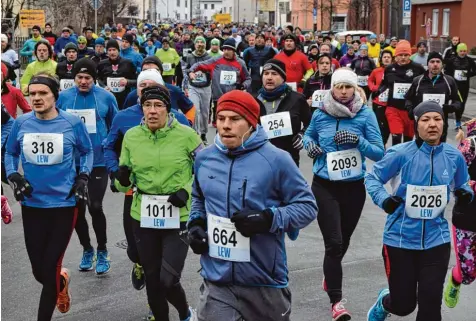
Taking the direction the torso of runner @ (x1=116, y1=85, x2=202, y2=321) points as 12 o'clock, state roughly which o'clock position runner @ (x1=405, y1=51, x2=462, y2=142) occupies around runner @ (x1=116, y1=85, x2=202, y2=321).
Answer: runner @ (x1=405, y1=51, x2=462, y2=142) is roughly at 7 o'clock from runner @ (x1=116, y1=85, x2=202, y2=321).

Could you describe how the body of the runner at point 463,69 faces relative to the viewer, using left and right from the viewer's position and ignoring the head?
facing the viewer

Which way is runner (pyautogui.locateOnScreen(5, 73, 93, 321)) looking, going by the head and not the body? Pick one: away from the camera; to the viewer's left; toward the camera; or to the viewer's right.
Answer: toward the camera

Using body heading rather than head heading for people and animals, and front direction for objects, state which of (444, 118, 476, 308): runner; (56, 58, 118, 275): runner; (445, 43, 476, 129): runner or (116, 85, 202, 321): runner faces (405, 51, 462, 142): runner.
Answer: (445, 43, 476, 129): runner

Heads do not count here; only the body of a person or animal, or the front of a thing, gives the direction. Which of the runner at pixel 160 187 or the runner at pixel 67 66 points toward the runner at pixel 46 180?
the runner at pixel 67 66

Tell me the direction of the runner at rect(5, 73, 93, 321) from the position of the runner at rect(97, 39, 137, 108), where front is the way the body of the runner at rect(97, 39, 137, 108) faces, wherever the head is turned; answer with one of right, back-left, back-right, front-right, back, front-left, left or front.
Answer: front

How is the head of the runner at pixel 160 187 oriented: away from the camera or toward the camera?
toward the camera

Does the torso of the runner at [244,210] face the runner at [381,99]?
no

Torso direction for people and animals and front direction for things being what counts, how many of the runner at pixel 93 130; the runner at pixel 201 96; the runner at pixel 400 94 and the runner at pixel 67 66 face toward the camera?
4

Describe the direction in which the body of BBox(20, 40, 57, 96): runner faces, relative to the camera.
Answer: toward the camera

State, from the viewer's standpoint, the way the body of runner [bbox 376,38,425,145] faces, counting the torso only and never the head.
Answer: toward the camera

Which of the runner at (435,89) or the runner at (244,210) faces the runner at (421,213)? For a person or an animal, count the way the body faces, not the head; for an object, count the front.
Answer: the runner at (435,89)

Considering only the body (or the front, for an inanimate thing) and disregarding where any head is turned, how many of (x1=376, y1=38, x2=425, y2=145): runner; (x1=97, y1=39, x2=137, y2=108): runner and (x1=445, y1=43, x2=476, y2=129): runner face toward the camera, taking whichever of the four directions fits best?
3

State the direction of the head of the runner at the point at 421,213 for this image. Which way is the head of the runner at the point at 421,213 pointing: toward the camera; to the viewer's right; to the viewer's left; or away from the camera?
toward the camera

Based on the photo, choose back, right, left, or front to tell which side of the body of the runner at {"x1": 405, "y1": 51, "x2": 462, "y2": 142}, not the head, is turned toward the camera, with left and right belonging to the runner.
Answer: front

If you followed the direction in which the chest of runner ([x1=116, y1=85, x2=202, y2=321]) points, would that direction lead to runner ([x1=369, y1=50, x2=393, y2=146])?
no
